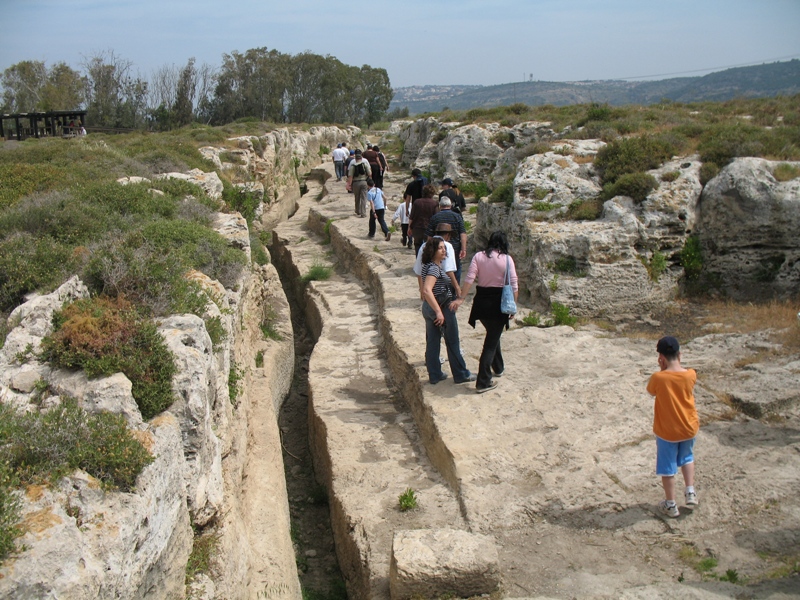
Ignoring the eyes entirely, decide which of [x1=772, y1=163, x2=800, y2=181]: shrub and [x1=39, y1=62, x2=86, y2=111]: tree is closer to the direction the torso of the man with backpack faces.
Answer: the tree

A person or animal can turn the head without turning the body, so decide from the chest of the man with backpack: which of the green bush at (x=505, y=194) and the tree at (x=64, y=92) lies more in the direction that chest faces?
the tree

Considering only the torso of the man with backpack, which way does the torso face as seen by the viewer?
away from the camera

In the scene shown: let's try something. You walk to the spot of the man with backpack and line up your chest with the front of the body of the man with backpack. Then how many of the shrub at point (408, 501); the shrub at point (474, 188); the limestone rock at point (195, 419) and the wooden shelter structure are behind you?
2

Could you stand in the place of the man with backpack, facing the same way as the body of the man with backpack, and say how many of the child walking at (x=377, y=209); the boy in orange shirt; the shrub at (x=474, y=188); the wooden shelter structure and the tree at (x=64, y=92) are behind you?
2

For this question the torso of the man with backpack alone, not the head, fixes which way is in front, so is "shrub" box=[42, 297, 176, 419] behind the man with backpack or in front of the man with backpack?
behind

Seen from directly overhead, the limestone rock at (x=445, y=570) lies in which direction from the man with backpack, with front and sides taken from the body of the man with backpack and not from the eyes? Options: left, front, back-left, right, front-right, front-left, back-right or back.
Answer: back

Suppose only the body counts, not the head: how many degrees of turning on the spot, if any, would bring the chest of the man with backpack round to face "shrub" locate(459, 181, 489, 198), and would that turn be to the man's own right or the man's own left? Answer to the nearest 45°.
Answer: approximately 45° to the man's own right

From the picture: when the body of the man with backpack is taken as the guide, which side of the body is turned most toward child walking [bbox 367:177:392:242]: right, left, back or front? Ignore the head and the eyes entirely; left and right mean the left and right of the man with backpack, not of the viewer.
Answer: back

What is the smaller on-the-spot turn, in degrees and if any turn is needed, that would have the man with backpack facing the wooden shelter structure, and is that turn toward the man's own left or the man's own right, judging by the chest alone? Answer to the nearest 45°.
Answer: approximately 45° to the man's own left

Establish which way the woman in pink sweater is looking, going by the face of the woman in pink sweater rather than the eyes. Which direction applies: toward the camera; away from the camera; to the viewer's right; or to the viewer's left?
away from the camera

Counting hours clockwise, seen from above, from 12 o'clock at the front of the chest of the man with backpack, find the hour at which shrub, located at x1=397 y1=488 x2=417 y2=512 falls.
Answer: The shrub is roughly at 6 o'clock from the man with backpack.

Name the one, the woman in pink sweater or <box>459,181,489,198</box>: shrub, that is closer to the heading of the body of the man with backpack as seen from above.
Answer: the shrub
